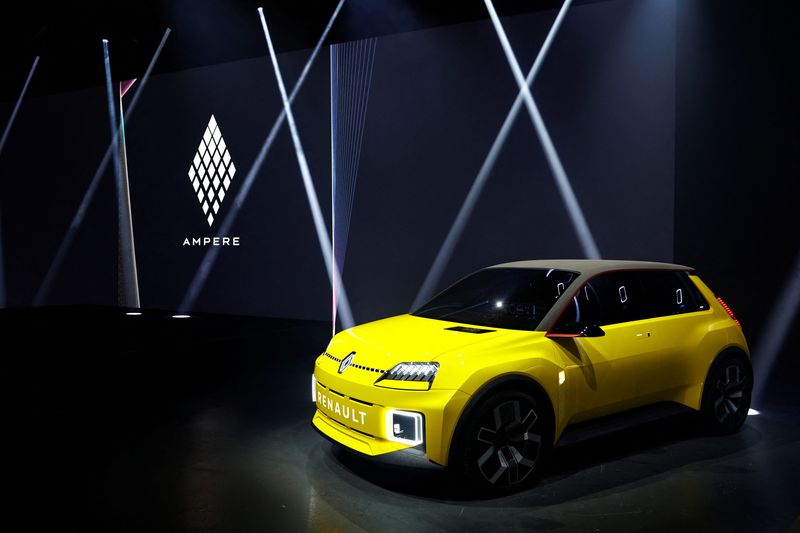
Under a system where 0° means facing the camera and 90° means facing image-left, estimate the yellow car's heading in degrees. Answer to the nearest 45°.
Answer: approximately 45°

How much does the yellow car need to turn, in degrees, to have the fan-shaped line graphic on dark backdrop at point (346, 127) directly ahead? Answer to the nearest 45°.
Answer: approximately 90° to its right

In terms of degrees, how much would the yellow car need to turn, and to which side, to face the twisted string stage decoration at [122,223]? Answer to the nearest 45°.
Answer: approximately 90° to its right
